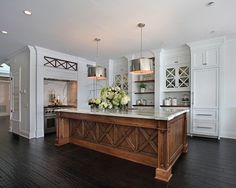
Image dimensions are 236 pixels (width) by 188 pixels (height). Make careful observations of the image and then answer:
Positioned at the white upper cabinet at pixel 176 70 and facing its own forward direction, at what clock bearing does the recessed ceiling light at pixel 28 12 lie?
The recessed ceiling light is roughly at 1 o'clock from the white upper cabinet.

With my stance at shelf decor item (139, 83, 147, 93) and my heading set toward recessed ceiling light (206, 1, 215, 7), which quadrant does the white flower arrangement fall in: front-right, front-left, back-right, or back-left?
front-right

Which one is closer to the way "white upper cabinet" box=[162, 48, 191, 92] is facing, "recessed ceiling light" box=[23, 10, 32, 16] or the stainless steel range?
the recessed ceiling light

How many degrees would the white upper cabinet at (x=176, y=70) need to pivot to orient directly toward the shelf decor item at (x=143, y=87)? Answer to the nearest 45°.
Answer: approximately 90° to its right

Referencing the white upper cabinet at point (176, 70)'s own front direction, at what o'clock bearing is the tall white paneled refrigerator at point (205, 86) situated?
The tall white paneled refrigerator is roughly at 10 o'clock from the white upper cabinet.

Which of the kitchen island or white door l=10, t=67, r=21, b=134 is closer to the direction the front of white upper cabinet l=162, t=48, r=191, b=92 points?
the kitchen island

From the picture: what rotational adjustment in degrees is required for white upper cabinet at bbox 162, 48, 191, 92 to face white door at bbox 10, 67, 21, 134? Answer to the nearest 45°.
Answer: approximately 90° to its right

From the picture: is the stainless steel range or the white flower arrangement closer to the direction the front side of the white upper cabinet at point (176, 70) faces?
the white flower arrangement

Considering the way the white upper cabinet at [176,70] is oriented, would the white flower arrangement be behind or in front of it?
in front

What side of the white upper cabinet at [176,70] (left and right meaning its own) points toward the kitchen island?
front

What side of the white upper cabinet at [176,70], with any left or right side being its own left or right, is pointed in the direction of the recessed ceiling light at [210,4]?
front

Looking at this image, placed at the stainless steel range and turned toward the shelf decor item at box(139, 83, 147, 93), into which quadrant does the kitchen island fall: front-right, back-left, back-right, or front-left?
front-right

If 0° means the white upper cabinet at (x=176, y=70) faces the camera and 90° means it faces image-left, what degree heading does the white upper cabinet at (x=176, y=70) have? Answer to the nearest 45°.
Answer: approximately 0°

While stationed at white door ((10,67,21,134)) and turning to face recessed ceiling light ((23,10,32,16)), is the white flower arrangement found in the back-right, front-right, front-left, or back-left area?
front-left
